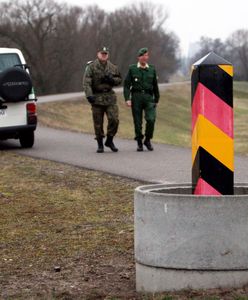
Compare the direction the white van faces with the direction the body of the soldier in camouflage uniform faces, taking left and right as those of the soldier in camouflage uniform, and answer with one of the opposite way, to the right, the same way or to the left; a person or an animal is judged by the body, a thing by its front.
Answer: the opposite way

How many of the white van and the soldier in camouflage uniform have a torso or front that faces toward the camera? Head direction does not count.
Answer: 1

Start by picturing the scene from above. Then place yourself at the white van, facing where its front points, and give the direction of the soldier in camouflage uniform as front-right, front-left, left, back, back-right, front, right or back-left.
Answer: back-right

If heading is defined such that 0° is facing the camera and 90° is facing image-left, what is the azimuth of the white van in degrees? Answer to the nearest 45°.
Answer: approximately 180°

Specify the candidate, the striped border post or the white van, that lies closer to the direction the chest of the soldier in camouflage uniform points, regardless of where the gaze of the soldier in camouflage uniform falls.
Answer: the striped border post

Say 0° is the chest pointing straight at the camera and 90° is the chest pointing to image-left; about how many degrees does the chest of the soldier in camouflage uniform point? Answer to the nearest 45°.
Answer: approximately 0°

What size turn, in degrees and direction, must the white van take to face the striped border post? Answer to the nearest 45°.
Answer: approximately 180°

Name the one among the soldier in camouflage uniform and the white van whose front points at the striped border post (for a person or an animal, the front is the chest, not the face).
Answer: the soldier in camouflage uniform

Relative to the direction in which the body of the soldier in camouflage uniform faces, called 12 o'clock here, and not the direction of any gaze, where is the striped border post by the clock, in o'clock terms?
The striped border post is roughly at 12 o'clock from the soldier in camouflage uniform.

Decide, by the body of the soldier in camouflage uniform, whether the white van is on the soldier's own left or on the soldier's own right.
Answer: on the soldier's own right
